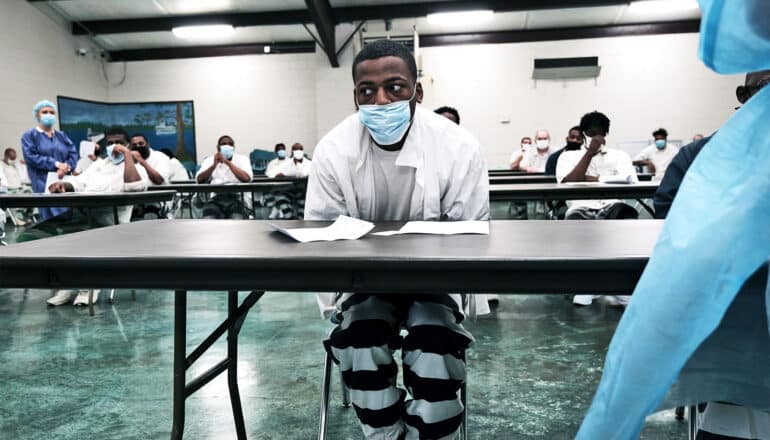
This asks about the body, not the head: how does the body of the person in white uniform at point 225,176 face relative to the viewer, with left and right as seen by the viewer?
facing the viewer

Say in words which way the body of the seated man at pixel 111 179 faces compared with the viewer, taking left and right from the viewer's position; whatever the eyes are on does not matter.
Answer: facing the viewer and to the left of the viewer

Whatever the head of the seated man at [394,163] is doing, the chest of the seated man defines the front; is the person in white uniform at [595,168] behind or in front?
behind

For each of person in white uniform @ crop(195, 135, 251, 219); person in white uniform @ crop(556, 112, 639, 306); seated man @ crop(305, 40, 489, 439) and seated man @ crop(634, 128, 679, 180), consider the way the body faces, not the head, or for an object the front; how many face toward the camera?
4

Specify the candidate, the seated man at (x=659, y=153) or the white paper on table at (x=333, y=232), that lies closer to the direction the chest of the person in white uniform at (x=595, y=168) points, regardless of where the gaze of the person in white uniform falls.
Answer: the white paper on table

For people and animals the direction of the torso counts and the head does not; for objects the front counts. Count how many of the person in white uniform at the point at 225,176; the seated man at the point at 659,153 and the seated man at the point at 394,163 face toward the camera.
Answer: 3

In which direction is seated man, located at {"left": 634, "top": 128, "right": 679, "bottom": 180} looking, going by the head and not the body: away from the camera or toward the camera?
toward the camera

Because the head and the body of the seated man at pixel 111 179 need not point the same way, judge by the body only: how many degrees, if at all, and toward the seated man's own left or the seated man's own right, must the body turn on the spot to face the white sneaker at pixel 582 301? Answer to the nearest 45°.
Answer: approximately 90° to the seated man's own left

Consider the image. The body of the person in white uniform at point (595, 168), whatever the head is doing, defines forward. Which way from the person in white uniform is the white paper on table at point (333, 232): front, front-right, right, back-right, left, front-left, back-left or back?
front

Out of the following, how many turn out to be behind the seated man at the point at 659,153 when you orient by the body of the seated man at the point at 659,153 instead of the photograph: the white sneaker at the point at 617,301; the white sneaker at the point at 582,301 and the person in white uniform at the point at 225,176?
0

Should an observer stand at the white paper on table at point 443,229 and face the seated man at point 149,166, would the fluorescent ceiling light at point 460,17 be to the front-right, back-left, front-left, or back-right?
front-right

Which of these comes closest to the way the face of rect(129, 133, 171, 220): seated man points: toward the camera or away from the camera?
toward the camera

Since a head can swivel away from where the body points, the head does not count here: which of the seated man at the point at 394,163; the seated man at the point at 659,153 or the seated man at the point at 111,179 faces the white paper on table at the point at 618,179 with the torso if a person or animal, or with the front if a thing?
the seated man at the point at 659,153

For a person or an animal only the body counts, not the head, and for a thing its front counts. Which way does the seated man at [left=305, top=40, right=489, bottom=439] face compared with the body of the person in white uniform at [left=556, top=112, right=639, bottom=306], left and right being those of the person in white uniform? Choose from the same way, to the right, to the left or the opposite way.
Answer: the same way

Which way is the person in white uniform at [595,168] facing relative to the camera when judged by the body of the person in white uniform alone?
toward the camera

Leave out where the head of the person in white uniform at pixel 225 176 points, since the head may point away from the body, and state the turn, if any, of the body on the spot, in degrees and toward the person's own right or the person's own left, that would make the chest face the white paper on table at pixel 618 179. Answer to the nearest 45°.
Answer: approximately 45° to the person's own left

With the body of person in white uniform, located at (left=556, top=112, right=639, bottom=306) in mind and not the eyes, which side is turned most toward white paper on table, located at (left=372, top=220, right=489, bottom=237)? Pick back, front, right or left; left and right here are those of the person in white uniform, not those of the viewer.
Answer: front

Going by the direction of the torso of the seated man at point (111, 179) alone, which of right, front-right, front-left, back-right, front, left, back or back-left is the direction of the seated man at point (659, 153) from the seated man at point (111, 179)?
back-left

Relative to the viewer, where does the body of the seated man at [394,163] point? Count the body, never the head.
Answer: toward the camera
